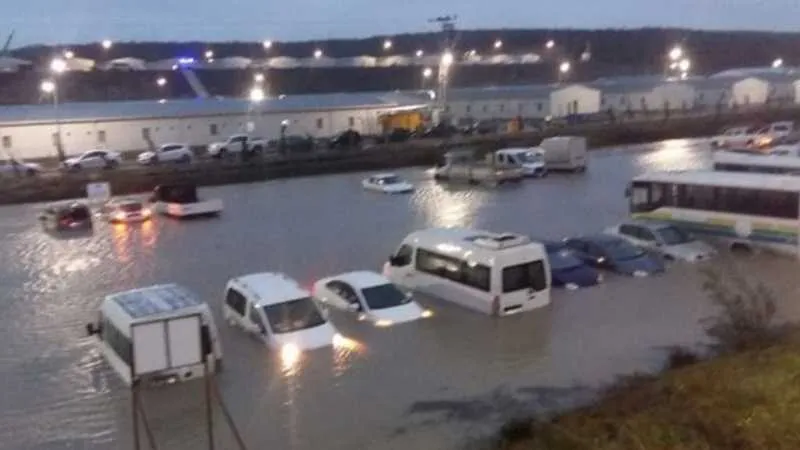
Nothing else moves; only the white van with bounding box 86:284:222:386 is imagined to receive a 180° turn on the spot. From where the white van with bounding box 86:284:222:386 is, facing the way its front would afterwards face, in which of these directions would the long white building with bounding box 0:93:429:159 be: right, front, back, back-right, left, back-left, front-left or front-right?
back-left

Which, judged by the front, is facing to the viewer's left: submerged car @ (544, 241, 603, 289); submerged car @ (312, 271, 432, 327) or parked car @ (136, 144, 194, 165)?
the parked car

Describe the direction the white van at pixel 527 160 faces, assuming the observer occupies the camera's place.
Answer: facing the viewer and to the right of the viewer

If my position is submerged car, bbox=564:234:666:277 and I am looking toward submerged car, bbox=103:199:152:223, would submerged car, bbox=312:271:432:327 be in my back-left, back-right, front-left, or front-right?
front-left

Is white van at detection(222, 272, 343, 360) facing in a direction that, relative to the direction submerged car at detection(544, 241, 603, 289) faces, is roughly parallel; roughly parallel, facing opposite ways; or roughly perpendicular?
roughly parallel

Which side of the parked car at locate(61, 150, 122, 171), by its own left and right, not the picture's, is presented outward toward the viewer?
left

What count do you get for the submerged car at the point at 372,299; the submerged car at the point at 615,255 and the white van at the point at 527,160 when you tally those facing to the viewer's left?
0

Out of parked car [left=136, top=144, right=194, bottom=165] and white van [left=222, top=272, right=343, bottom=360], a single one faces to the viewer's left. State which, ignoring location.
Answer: the parked car

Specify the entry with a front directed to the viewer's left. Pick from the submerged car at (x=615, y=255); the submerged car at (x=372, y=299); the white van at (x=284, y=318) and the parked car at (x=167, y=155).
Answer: the parked car
